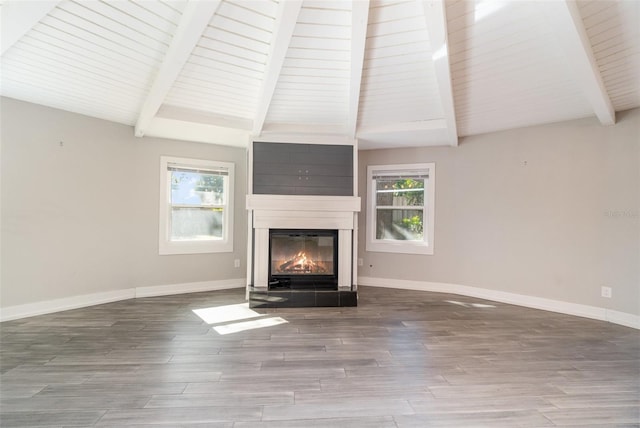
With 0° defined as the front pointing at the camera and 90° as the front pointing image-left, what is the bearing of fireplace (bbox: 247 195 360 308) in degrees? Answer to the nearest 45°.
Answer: approximately 0°

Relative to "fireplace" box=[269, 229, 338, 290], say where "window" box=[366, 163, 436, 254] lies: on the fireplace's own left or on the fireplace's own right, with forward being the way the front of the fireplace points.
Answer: on the fireplace's own left

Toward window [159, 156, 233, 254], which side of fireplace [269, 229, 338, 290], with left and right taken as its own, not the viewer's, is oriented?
right

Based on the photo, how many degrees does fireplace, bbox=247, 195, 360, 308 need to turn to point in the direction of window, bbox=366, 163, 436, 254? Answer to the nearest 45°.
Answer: approximately 135° to its left
